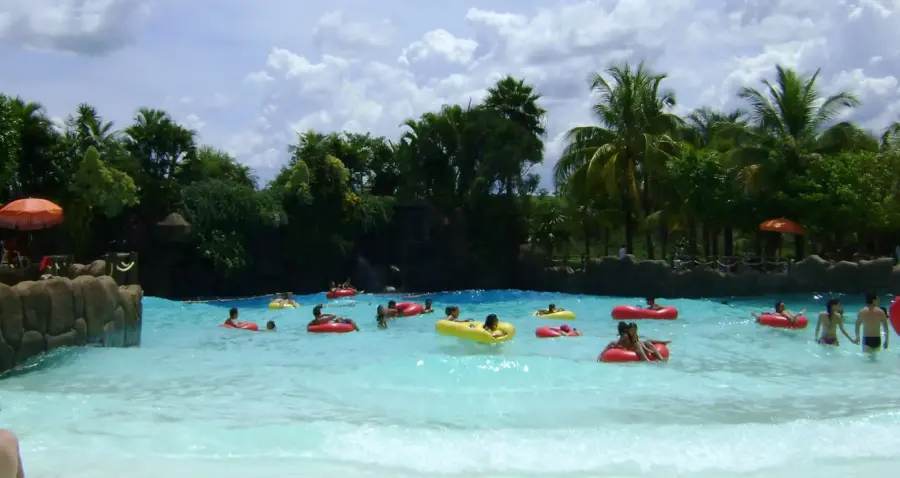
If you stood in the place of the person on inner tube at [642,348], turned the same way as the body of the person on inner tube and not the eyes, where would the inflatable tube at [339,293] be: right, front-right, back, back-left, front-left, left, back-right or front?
back

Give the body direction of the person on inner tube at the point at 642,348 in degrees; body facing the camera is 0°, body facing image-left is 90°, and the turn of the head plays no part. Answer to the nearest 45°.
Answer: approximately 315°

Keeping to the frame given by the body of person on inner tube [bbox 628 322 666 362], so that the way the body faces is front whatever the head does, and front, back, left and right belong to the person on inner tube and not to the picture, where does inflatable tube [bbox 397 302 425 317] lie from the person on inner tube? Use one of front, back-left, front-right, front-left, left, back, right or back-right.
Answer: back

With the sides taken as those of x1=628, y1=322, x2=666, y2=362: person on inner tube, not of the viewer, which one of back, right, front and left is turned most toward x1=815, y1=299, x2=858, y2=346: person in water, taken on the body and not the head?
left
